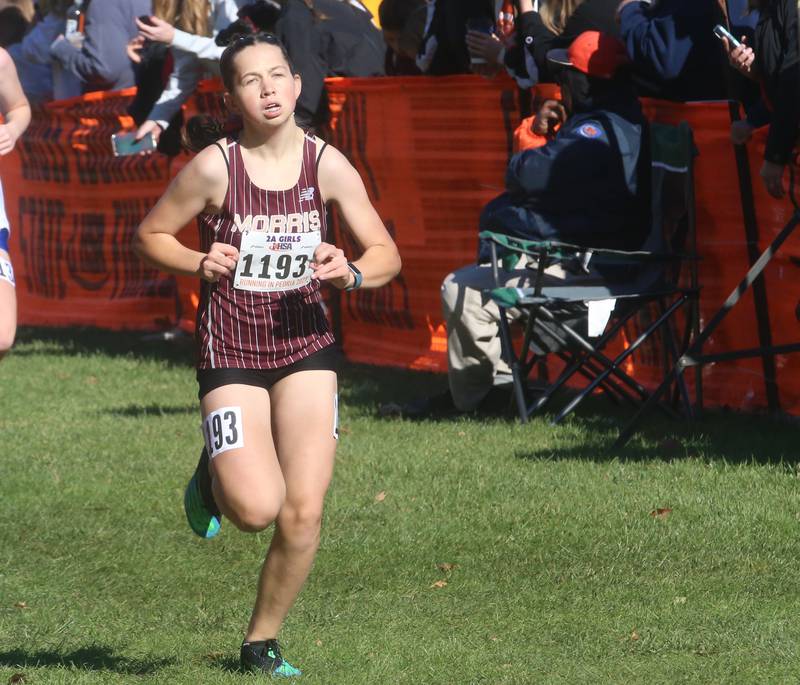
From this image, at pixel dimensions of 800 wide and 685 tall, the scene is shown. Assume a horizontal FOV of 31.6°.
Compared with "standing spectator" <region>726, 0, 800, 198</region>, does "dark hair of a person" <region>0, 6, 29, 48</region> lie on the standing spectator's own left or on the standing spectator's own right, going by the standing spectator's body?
on the standing spectator's own right

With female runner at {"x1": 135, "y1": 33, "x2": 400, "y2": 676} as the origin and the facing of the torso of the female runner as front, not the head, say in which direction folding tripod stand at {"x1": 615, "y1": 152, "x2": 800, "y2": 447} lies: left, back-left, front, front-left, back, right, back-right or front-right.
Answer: back-left

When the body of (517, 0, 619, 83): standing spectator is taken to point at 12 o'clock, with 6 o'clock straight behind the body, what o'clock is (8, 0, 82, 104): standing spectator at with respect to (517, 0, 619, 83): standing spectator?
(8, 0, 82, 104): standing spectator is roughly at 3 o'clock from (517, 0, 619, 83): standing spectator.

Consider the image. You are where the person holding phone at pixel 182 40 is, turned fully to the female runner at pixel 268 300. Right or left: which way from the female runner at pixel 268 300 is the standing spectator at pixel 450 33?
left

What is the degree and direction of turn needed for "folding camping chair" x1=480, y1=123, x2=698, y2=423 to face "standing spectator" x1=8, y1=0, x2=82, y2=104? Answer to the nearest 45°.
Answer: approximately 45° to its right

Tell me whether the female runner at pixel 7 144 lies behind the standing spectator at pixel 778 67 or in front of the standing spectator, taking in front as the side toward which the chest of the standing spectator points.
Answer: in front

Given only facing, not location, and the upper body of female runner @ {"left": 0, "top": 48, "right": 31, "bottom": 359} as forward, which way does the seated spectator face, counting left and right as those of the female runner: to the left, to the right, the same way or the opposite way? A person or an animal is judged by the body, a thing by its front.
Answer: to the right

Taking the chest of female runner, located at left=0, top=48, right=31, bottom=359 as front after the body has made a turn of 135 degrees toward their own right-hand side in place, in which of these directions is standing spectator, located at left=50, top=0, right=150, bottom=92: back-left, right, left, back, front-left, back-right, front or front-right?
front-right

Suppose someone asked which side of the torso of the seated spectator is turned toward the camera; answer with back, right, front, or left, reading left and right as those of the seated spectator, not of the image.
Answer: left

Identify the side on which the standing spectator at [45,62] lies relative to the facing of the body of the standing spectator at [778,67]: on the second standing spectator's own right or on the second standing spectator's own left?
on the second standing spectator's own right

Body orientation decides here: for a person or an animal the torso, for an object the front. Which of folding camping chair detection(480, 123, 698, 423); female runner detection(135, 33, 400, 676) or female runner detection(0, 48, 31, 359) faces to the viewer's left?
the folding camping chair

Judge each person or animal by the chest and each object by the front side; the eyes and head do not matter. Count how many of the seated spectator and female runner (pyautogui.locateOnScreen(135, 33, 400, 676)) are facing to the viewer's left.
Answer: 1

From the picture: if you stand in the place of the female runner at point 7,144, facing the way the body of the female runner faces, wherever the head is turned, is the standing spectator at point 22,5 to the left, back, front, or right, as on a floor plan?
back
